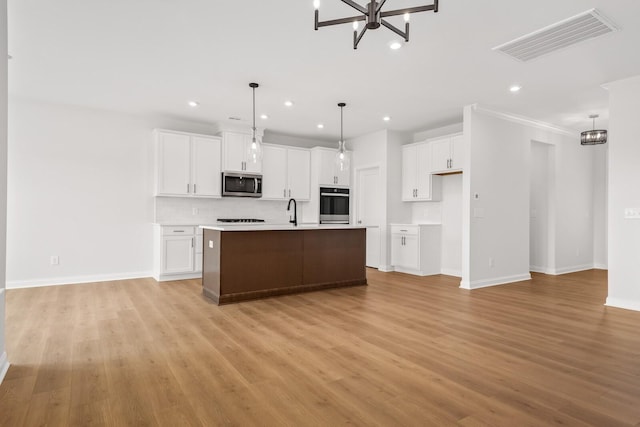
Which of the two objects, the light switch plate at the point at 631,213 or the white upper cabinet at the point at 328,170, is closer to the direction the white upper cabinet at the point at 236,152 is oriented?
the light switch plate

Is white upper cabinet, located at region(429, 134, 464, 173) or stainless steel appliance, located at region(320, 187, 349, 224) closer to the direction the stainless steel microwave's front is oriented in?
the white upper cabinet

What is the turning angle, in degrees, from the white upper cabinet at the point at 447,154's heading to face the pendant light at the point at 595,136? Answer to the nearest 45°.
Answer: approximately 135° to its left

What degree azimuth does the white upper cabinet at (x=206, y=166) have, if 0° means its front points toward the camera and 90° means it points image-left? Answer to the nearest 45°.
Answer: approximately 0°

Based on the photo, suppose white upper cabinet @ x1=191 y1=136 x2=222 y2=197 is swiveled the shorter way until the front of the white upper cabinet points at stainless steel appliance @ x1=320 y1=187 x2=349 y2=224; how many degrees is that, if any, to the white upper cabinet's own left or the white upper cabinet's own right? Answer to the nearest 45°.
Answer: approximately 90° to the white upper cabinet's own left
